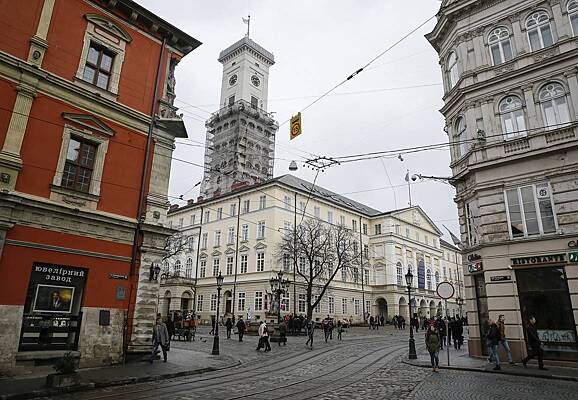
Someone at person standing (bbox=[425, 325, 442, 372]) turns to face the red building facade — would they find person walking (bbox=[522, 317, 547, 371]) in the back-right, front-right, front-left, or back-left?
back-left

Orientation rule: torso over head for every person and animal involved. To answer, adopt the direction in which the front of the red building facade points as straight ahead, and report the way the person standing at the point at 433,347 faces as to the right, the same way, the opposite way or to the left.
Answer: to the right

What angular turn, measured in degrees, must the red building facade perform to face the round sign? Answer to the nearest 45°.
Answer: approximately 45° to its left

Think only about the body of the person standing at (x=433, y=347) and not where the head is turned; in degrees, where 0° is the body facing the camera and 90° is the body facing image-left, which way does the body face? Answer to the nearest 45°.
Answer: approximately 0°

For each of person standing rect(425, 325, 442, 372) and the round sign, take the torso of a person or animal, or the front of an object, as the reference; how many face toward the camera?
2

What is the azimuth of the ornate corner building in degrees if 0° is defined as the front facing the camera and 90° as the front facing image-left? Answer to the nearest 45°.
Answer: approximately 45°

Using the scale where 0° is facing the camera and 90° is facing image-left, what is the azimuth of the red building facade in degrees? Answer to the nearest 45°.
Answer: approximately 315°

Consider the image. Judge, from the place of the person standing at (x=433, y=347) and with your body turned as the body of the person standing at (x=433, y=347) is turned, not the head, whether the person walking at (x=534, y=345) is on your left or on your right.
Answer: on your left
